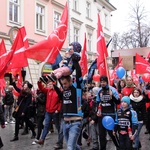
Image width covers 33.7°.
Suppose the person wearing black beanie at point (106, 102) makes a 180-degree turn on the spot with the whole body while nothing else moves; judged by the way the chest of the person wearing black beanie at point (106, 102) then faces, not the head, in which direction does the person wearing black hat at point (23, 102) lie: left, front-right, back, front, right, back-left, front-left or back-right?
front-left

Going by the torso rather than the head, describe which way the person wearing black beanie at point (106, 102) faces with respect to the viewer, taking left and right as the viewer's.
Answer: facing the viewer

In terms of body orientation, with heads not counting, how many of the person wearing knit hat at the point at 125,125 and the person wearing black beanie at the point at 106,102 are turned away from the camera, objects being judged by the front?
0

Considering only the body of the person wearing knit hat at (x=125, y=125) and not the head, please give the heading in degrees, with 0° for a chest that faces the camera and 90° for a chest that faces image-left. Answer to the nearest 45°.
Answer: approximately 45°

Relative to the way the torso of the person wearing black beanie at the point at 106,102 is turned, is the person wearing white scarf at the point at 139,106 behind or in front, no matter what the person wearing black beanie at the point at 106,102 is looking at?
behind
